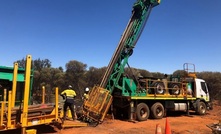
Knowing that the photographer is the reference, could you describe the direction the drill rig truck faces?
facing away from the viewer and to the right of the viewer
